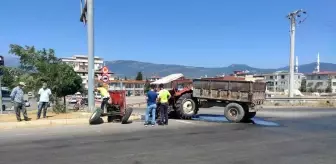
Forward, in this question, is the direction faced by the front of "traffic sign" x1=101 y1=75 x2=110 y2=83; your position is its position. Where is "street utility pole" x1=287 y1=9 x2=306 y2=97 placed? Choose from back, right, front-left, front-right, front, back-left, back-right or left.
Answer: back-left

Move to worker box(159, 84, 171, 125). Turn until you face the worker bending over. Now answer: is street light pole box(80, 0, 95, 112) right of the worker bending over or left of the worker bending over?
right

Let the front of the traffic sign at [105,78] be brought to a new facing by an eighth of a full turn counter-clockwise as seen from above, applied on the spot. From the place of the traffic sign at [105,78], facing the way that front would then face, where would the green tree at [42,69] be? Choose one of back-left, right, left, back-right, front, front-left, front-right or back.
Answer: back-right

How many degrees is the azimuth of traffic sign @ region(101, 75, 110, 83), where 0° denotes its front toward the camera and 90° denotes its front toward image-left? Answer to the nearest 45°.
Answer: approximately 0°
